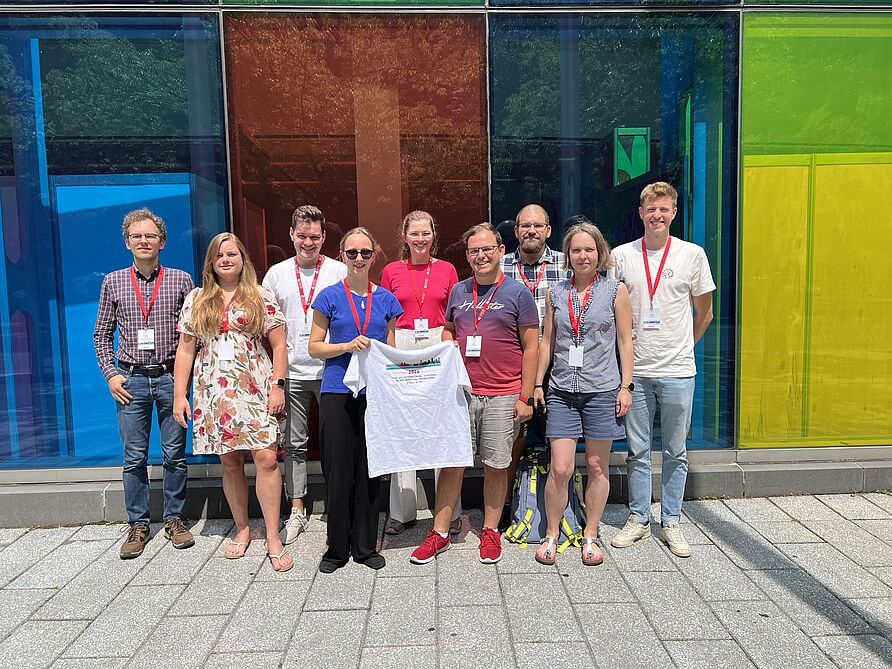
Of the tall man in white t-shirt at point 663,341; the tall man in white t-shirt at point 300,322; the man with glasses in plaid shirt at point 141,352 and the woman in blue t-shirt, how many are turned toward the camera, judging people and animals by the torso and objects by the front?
4

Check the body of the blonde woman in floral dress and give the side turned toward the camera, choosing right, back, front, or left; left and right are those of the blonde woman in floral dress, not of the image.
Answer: front

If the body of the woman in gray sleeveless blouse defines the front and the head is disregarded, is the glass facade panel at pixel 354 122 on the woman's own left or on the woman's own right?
on the woman's own right

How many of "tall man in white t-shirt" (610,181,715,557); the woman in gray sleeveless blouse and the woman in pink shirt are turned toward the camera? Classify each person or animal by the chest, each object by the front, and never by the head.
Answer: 3

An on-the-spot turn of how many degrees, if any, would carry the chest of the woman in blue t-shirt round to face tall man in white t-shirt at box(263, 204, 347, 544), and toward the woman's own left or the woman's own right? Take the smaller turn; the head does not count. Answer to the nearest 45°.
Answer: approximately 135° to the woman's own right

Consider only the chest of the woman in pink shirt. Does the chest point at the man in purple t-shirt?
no

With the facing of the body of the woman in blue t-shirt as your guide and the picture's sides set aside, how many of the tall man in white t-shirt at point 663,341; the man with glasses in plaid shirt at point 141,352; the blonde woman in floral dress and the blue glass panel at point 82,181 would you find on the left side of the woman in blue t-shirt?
1

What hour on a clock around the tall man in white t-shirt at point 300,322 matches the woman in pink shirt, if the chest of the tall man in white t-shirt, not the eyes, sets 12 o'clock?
The woman in pink shirt is roughly at 10 o'clock from the tall man in white t-shirt.

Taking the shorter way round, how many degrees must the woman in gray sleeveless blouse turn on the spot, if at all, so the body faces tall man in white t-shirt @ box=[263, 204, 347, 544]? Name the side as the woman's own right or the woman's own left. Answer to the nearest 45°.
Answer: approximately 90° to the woman's own right

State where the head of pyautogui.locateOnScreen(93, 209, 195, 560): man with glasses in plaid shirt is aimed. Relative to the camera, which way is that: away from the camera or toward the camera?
toward the camera

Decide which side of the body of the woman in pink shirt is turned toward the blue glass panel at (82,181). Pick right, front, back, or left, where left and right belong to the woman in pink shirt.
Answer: right

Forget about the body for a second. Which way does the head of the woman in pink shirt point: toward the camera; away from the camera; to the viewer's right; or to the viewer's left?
toward the camera

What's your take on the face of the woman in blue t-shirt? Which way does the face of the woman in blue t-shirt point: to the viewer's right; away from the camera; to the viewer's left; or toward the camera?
toward the camera

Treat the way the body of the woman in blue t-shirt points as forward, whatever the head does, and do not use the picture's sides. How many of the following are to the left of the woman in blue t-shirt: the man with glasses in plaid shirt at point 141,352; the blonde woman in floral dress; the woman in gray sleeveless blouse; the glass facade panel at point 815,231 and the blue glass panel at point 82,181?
2

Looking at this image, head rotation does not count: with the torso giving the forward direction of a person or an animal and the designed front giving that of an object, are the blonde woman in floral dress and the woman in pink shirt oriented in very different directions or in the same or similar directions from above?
same or similar directions

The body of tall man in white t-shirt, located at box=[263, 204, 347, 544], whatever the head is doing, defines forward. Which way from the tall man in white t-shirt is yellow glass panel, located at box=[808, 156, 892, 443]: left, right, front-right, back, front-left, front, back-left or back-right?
left

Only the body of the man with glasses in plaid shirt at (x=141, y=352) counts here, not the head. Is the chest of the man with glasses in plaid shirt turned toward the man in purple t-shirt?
no

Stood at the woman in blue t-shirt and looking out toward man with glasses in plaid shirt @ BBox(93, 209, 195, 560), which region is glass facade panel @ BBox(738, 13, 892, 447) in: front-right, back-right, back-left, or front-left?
back-right

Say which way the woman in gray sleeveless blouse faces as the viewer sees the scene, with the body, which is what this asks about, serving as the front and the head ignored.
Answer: toward the camera

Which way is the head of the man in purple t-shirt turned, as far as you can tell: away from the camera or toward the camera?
toward the camera
